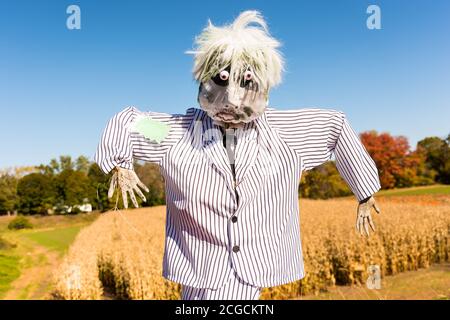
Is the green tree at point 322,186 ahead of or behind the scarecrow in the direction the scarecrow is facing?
behind

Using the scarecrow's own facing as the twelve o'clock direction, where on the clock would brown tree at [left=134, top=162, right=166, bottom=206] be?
The brown tree is roughly at 5 o'clock from the scarecrow.

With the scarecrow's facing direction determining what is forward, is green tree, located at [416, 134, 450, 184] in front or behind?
behind

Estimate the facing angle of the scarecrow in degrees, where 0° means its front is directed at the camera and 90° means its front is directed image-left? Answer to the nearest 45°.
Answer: approximately 0°

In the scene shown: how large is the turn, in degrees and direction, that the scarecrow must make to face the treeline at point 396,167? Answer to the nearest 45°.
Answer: approximately 180°

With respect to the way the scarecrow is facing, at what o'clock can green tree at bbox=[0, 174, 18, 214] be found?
The green tree is roughly at 5 o'clock from the scarecrow.

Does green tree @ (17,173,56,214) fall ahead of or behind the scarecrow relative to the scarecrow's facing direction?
behind
